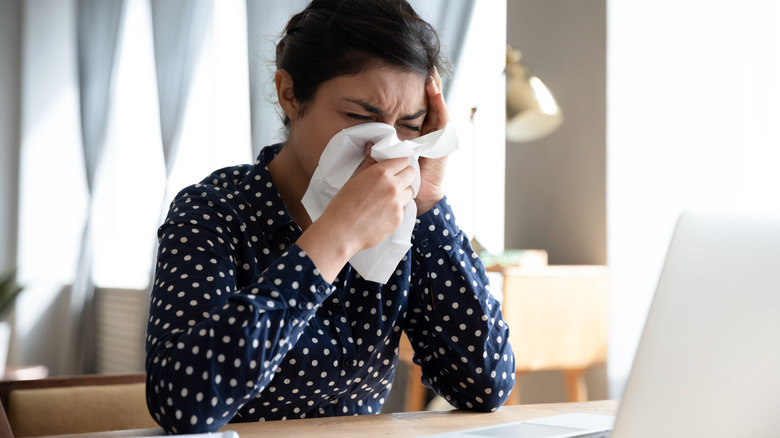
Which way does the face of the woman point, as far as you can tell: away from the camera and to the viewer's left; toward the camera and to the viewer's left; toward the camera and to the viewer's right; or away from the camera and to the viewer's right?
toward the camera and to the viewer's right

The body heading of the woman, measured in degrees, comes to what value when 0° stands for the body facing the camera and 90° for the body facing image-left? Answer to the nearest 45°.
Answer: approximately 315°

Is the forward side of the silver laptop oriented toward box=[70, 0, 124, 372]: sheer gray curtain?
yes

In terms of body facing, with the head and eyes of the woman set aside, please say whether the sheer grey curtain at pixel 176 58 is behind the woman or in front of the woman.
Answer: behind

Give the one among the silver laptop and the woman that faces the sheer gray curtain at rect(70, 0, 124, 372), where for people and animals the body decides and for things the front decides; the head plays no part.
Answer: the silver laptop

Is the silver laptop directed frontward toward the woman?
yes

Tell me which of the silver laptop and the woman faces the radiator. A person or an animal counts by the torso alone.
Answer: the silver laptop

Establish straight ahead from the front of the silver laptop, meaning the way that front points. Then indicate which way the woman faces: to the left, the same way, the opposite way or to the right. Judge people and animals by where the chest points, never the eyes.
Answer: the opposite way

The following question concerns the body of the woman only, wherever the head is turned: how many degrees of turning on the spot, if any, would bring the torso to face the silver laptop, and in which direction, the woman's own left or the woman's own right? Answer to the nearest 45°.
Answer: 0° — they already face it

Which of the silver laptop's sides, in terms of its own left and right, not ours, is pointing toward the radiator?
front

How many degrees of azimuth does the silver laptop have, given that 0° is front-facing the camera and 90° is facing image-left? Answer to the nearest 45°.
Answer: approximately 135°
